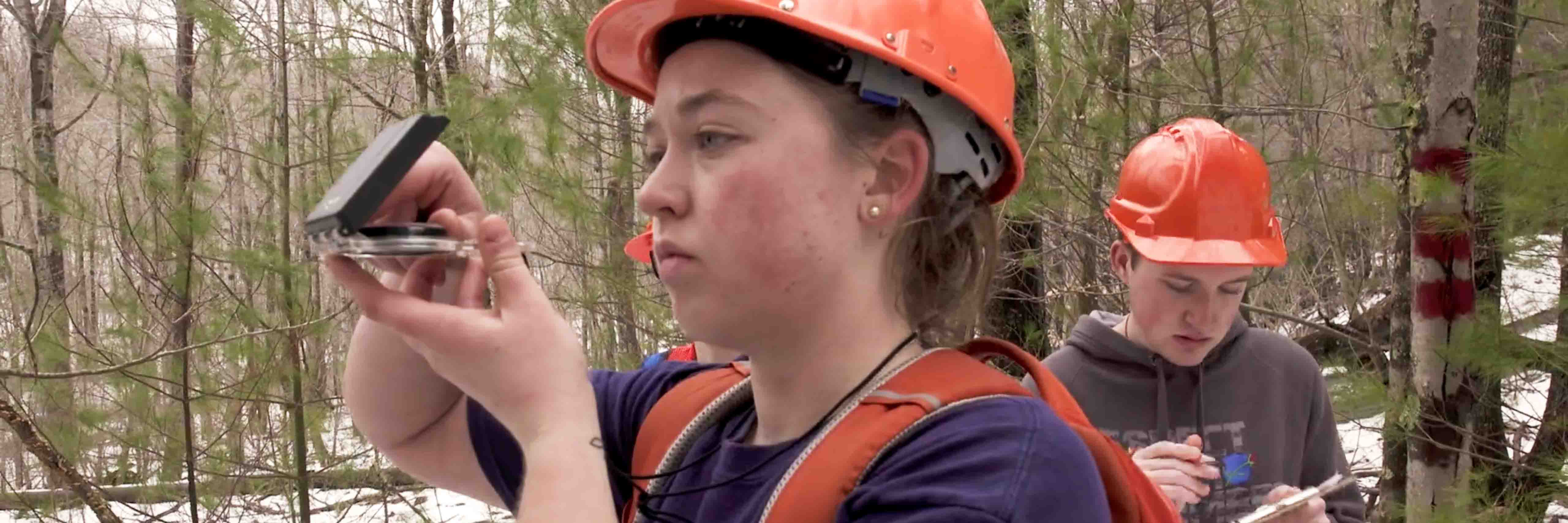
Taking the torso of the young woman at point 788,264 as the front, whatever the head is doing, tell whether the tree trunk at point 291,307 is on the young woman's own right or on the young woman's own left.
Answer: on the young woman's own right

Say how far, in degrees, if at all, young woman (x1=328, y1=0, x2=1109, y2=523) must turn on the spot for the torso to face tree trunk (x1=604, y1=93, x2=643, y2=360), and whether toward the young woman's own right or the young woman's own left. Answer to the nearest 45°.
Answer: approximately 135° to the young woman's own right

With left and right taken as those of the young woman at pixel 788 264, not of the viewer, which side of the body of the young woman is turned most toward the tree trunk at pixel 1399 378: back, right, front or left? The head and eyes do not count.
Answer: back

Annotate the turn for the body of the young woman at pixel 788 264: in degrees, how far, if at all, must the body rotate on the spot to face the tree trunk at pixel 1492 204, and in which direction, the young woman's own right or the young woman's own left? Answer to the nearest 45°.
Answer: approximately 180°

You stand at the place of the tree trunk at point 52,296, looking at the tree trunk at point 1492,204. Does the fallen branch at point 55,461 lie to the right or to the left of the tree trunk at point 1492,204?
right

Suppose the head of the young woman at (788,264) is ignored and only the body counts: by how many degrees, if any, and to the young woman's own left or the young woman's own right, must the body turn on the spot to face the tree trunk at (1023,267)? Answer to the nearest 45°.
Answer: approximately 135° to the young woman's own right

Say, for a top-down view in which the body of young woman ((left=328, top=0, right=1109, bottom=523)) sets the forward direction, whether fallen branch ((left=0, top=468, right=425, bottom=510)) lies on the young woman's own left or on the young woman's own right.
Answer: on the young woman's own right

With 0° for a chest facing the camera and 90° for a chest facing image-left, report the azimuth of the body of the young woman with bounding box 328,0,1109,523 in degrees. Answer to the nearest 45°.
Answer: approximately 45°

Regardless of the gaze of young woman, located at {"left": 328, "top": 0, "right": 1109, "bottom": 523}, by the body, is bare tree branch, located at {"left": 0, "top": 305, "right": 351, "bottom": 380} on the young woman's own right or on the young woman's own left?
on the young woman's own right
